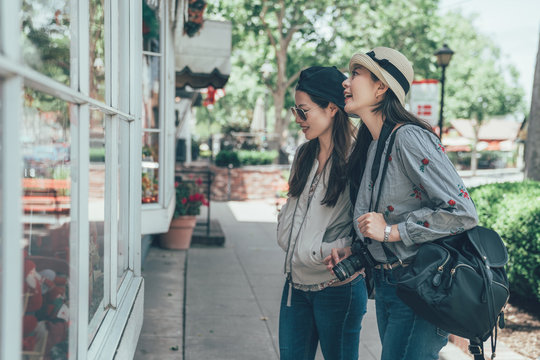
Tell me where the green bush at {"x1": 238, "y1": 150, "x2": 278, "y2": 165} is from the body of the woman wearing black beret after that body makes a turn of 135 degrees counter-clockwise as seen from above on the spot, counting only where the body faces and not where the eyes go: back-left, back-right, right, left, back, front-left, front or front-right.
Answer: left

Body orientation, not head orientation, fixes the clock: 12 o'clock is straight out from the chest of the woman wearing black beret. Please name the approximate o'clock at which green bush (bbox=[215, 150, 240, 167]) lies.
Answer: The green bush is roughly at 4 o'clock from the woman wearing black beret.

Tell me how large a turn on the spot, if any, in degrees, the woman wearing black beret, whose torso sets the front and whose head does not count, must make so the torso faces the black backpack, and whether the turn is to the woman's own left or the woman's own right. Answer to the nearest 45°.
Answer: approximately 90° to the woman's own left

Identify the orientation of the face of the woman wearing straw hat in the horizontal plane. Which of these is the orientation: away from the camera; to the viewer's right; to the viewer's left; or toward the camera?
to the viewer's left

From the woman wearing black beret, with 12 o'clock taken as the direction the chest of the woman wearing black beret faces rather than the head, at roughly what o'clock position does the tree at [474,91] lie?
The tree is roughly at 5 o'clock from the woman wearing black beret.

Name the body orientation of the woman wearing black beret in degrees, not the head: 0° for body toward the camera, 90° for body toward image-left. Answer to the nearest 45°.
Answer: approximately 45°

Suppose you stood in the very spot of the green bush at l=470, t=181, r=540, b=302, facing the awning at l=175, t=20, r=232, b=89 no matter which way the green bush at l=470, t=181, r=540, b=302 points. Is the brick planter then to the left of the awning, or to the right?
right

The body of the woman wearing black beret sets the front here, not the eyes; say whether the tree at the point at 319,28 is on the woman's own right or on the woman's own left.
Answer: on the woman's own right

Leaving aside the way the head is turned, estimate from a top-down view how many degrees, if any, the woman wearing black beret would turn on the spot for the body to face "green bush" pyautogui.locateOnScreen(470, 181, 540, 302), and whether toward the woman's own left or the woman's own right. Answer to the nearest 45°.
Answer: approximately 180°

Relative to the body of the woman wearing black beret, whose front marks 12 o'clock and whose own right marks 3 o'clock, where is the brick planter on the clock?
The brick planter is roughly at 4 o'clock from the woman wearing black beret.
